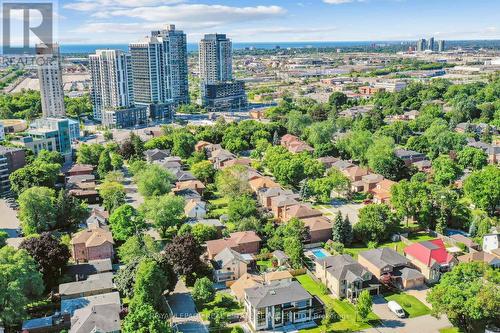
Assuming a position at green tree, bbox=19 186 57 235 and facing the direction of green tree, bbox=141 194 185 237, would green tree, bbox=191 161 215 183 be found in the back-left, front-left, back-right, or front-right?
front-left

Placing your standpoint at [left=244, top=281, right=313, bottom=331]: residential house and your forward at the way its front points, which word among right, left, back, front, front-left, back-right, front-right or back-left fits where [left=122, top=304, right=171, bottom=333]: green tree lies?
front-right

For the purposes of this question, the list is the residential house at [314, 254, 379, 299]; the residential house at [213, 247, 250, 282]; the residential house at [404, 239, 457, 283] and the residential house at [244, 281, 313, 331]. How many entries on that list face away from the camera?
0

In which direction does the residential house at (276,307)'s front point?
toward the camera

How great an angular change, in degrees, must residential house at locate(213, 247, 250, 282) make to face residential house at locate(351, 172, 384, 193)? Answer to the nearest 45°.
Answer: approximately 180°

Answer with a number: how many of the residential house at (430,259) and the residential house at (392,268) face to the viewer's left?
0

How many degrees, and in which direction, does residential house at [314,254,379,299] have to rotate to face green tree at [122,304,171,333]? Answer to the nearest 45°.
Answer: approximately 90° to its right

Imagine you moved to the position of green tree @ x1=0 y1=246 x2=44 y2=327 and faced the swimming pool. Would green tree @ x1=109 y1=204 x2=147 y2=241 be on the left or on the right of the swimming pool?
left

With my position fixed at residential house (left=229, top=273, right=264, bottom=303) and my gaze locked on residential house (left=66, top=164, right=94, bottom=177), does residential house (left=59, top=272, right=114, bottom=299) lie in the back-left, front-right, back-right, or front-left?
front-left

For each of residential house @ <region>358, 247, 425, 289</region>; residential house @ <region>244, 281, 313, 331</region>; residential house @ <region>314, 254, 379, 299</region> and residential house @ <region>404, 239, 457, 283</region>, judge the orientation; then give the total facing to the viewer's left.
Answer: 0

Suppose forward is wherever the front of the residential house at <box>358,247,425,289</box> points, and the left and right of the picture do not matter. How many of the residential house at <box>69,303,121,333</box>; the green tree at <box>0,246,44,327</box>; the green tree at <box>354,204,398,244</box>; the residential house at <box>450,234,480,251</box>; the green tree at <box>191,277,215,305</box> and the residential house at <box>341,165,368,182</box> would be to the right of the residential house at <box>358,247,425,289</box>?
3

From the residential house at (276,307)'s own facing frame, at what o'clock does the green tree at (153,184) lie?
The green tree is roughly at 5 o'clock from the residential house.

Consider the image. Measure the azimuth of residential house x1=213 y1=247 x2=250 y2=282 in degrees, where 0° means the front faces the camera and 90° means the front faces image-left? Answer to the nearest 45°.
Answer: approximately 45°

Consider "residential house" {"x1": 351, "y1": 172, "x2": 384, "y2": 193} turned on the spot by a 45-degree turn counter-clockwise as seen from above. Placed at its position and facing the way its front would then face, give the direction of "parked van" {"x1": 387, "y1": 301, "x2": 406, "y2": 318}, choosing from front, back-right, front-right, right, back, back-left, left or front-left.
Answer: front

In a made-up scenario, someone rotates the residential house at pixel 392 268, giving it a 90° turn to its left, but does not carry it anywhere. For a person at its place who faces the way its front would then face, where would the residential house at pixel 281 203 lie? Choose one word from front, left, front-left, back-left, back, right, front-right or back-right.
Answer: left

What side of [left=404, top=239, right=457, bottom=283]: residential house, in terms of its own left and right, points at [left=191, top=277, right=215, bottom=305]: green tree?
right

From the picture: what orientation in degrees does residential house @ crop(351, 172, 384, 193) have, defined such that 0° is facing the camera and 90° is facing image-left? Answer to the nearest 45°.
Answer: approximately 45°

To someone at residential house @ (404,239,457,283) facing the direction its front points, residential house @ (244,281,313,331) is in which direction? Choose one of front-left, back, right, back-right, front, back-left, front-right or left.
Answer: right
